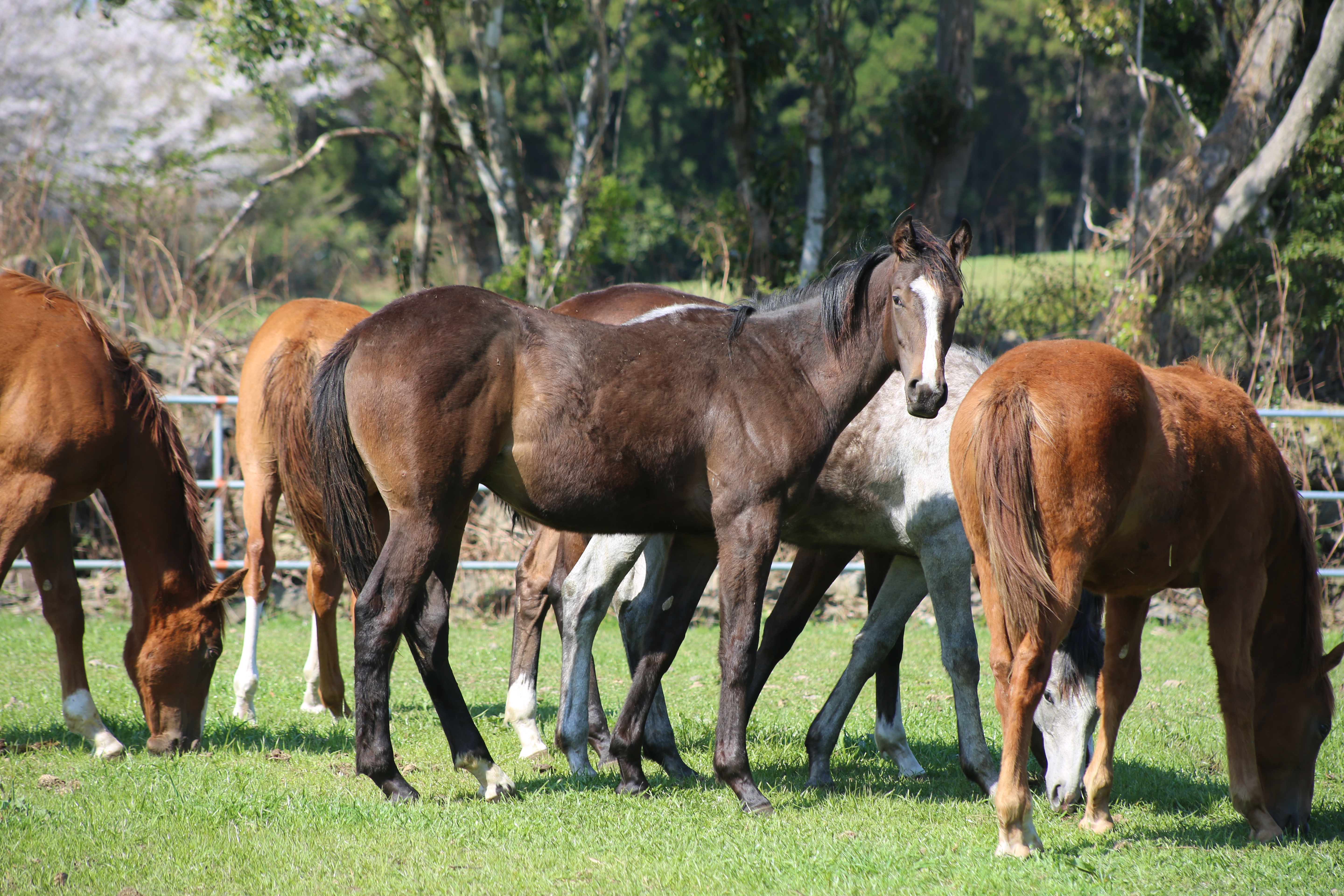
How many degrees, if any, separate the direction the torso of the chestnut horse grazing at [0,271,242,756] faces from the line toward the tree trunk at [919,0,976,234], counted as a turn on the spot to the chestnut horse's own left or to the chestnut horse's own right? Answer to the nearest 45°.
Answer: approximately 45° to the chestnut horse's own left

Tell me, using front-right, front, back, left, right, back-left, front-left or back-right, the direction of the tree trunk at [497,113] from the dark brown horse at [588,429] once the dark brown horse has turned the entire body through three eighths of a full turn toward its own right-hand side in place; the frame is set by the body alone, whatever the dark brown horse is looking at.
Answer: back-right

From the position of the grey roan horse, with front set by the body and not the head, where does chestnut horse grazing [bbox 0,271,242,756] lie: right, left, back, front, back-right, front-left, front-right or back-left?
back

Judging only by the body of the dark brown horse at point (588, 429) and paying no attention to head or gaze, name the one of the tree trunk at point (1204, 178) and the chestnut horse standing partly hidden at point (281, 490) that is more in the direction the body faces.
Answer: the tree trunk

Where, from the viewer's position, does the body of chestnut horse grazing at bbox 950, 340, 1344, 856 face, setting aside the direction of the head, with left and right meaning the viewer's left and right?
facing away from the viewer and to the right of the viewer

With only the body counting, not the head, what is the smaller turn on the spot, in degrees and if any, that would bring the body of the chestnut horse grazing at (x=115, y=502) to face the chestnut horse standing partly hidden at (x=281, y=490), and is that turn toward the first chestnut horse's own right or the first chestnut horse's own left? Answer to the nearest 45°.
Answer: approximately 45° to the first chestnut horse's own left

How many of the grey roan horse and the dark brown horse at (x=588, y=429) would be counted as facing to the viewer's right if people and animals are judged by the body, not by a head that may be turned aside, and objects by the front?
2

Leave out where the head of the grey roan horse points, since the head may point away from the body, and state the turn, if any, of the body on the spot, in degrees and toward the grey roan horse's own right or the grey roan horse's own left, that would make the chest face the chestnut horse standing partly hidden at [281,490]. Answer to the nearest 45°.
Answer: approximately 180°

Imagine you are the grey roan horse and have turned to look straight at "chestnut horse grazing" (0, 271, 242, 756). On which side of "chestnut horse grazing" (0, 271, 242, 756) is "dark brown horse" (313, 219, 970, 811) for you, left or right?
left

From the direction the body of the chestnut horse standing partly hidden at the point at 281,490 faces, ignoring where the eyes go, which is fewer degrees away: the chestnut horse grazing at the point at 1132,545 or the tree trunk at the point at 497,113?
the tree trunk

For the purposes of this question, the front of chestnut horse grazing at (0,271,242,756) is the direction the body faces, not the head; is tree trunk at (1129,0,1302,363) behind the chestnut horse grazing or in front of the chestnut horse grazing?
in front

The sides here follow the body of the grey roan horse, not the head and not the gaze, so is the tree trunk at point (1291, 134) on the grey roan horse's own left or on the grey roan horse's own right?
on the grey roan horse's own left

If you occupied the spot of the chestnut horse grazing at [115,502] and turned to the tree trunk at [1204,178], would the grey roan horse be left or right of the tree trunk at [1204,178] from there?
right

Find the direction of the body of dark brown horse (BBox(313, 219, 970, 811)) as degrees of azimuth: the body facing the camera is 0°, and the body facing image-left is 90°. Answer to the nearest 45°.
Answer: approximately 270°

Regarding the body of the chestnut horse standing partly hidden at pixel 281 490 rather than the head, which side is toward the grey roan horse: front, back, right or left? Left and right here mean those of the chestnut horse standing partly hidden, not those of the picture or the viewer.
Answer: right

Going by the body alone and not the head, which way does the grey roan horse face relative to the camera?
to the viewer's right
